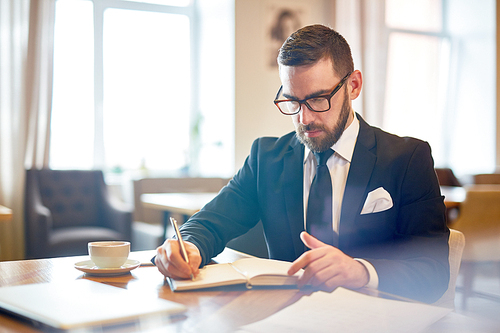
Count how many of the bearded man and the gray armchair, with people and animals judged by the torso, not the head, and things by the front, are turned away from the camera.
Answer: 0

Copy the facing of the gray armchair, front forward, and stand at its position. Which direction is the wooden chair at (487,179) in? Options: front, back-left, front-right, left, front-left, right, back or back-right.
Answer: front-left

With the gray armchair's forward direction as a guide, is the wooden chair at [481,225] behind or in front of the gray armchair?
in front

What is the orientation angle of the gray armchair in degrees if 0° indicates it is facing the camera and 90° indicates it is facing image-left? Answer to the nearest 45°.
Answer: approximately 315°

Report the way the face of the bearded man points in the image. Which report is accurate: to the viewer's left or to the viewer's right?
to the viewer's left

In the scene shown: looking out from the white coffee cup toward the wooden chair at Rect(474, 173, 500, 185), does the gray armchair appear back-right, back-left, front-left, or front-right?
front-left

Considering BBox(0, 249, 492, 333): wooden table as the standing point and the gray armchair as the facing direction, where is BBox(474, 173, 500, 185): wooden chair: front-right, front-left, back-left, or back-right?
front-right

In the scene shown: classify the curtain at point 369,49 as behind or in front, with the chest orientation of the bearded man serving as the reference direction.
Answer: behind

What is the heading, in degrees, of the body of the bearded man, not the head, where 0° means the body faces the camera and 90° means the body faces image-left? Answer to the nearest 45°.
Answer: approximately 45°

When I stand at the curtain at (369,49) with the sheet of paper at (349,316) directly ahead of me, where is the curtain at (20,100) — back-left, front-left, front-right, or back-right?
front-right
